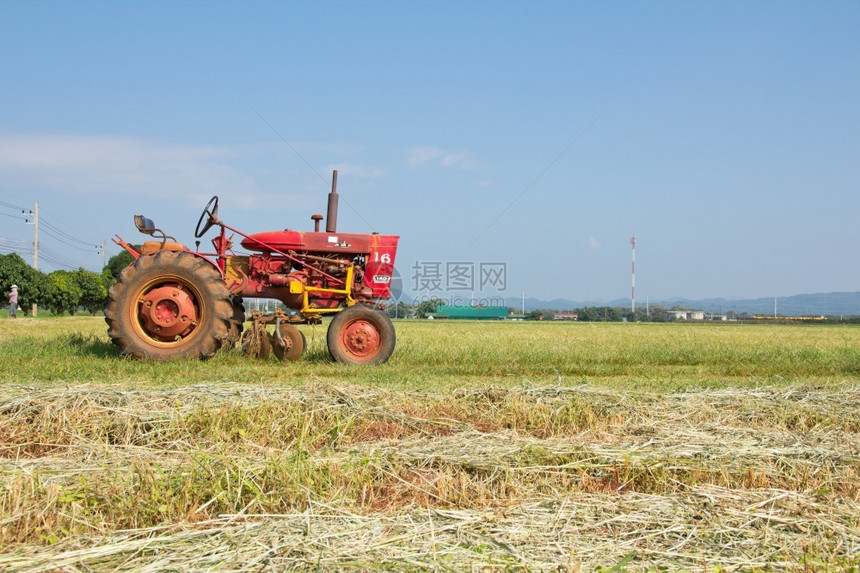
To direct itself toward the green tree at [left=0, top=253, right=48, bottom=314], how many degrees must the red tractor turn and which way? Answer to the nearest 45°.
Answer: approximately 90° to its left

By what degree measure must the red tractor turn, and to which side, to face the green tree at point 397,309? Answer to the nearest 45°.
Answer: approximately 45° to its left

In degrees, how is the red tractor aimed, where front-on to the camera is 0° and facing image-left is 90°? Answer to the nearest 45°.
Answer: approximately 270°

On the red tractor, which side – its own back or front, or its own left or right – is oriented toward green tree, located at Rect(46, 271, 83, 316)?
left
